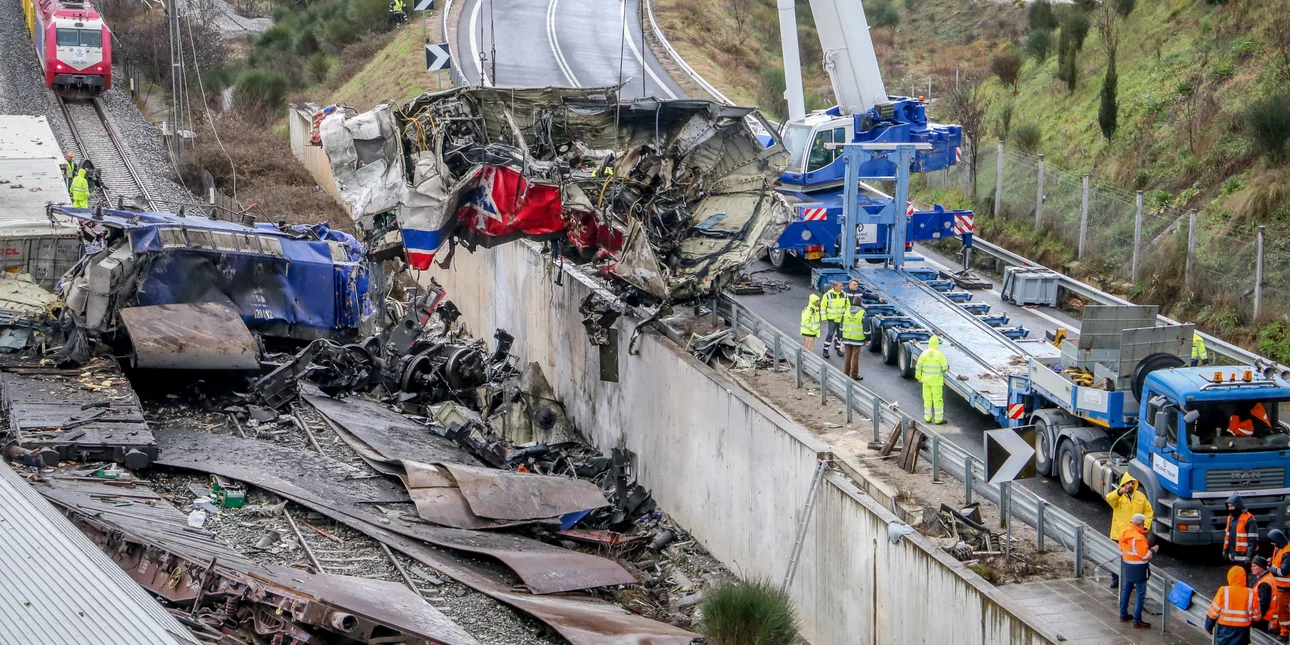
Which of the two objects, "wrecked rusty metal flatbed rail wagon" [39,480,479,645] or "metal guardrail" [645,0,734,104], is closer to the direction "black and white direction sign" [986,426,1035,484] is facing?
the wrecked rusty metal flatbed rail wagon

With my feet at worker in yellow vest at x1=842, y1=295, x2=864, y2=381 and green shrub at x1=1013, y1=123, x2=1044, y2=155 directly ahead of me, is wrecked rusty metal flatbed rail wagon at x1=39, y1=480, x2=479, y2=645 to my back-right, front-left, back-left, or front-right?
back-left

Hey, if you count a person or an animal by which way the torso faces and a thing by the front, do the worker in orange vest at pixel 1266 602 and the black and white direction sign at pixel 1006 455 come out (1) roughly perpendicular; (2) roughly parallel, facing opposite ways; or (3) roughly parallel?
roughly perpendicular

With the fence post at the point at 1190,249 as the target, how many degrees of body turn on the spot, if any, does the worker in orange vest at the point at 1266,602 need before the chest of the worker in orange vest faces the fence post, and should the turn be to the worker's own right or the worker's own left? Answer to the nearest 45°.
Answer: approximately 90° to the worker's own right

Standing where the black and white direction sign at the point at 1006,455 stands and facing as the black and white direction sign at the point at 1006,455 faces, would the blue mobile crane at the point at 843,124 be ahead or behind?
behind

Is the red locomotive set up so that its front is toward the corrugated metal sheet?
yes

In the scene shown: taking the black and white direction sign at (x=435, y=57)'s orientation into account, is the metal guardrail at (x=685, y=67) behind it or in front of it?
in front

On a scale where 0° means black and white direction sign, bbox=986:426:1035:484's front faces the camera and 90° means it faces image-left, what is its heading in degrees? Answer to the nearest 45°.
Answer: approximately 0°

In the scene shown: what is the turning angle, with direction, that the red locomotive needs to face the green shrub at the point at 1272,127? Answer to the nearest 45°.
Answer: approximately 45° to its left

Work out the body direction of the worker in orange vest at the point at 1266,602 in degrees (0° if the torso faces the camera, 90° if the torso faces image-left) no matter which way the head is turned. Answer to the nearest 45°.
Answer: approximately 90°

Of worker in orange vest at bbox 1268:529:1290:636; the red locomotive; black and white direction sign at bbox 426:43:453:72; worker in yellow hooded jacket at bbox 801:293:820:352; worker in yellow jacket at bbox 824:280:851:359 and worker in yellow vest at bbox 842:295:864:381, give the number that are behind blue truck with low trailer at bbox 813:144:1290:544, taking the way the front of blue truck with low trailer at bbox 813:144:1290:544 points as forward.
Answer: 5

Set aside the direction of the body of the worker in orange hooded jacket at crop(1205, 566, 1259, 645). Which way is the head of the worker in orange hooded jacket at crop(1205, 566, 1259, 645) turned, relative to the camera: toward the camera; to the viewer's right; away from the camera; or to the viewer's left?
away from the camera

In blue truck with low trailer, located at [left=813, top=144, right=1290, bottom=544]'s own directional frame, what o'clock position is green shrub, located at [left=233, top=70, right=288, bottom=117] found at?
The green shrub is roughly at 6 o'clock from the blue truck with low trailer.

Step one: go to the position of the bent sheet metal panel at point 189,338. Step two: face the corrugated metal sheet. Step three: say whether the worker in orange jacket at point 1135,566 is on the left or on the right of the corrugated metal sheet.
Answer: left
